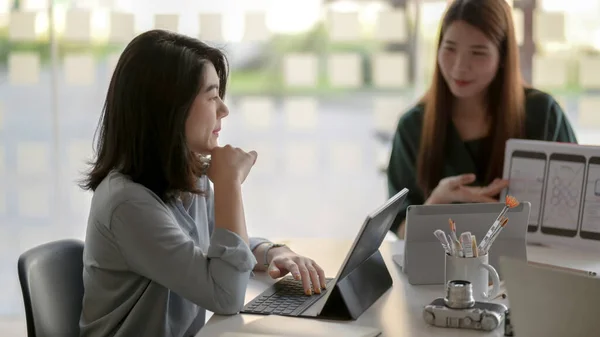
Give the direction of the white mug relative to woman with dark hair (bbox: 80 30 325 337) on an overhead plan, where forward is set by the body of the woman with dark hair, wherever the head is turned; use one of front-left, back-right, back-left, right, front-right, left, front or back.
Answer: front

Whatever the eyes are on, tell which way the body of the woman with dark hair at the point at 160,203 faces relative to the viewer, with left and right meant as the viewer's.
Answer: facing to the right of the viewer

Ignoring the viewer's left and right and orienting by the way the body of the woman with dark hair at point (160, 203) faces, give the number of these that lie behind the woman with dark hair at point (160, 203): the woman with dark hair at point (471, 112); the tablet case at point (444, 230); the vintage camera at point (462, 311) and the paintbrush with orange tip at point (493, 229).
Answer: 0

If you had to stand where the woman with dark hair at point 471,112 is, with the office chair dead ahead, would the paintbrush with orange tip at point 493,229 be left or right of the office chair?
left

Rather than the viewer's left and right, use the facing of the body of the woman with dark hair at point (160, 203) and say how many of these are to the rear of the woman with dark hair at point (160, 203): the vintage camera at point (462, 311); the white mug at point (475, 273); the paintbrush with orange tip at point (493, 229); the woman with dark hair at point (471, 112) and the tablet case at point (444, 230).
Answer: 0

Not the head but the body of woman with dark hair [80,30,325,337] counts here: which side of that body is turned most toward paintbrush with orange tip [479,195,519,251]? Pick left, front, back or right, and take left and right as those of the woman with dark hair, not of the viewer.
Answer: front

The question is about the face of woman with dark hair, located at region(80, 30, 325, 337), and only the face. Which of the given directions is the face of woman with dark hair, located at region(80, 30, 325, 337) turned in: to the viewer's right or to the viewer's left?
to the viewer's right

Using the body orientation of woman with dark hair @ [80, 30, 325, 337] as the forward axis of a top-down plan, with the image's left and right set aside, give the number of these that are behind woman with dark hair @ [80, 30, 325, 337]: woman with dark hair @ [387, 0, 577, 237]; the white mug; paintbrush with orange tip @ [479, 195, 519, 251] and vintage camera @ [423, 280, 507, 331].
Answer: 0

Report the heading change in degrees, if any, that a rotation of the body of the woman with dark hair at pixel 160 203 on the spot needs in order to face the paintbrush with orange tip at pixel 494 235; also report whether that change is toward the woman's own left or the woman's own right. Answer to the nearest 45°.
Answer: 0° — they already face it

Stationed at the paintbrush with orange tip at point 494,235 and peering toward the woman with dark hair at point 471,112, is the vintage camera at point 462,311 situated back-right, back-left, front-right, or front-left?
back-left

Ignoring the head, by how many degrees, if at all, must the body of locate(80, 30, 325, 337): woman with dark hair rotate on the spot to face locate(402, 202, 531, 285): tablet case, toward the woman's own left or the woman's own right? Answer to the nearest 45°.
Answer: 0° — they already face it

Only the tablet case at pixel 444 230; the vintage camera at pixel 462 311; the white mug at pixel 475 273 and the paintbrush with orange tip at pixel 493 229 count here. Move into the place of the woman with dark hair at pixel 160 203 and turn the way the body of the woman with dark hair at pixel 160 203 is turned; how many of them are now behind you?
0

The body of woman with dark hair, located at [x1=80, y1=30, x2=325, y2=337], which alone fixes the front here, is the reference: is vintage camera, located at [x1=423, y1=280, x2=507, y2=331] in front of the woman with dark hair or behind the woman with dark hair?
in front
